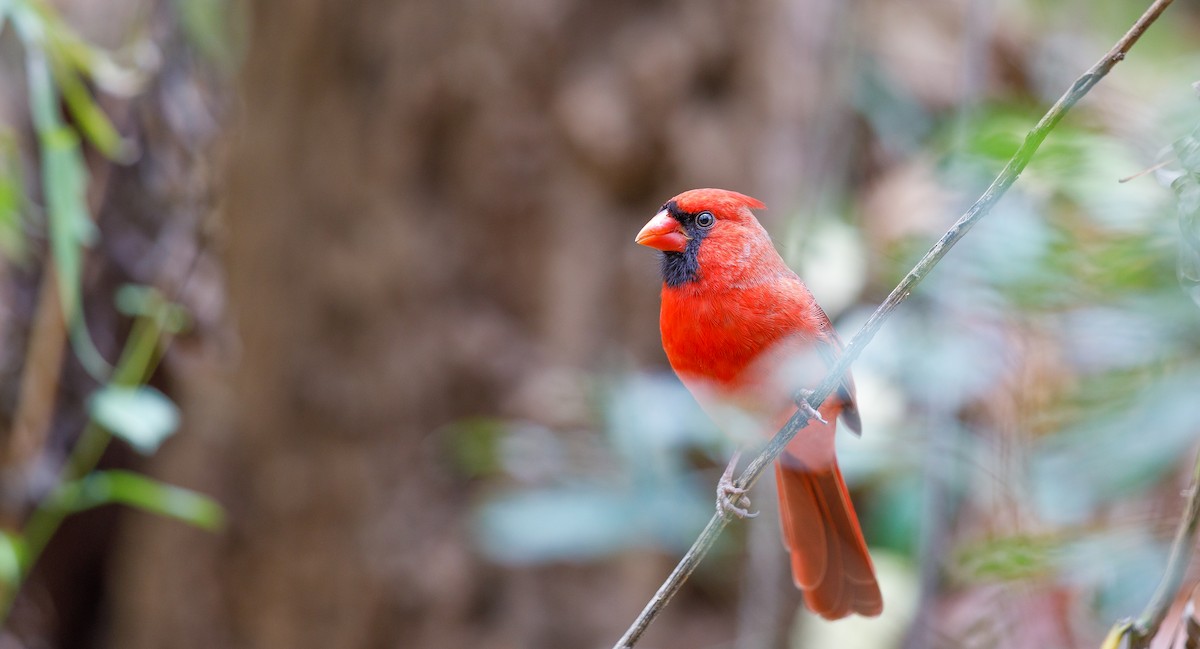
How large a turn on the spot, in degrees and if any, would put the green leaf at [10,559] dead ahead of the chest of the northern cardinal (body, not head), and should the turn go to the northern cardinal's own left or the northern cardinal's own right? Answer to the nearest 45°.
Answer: approximately 90° to the northern cardinal's own right

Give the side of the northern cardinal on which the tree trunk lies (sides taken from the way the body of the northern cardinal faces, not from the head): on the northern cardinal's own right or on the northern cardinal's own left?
on the northern cardinal's own right

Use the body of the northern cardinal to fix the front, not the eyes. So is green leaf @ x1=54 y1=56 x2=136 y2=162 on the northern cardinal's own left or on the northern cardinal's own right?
on the northern cardinal's own right

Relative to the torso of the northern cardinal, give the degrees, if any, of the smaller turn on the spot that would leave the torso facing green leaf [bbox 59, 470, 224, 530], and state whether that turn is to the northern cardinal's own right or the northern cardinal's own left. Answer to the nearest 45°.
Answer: approximately 90° to the northern cardinal's own right

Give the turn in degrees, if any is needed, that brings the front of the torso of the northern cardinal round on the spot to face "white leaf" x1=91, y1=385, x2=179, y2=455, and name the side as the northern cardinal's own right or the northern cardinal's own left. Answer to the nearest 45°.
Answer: approximately 90° to the northern cardinal's own right

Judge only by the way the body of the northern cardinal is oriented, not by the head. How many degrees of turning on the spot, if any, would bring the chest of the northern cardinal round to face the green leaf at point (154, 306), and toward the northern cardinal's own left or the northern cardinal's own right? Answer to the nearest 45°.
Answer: approximately 90° to the northern cardinal's own right
